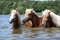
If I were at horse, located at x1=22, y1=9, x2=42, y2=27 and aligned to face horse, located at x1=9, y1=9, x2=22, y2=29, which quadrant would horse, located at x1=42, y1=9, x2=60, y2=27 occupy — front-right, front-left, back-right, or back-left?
back-left

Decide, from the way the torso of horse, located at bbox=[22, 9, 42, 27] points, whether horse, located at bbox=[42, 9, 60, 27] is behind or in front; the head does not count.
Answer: behind

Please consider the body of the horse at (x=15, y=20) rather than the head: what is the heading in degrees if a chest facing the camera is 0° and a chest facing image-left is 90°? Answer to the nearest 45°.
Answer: approximately 45°

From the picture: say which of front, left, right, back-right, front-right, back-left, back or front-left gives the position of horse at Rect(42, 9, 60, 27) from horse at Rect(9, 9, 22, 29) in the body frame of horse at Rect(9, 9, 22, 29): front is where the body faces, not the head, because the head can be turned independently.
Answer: back-left

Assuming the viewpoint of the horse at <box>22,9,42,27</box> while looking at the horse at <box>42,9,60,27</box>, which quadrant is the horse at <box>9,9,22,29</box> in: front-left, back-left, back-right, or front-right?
back-right
